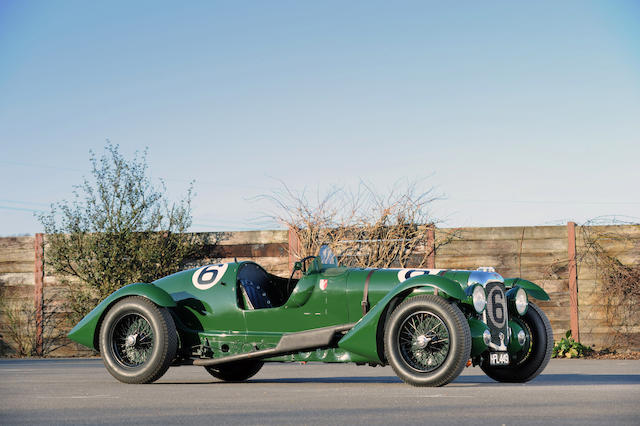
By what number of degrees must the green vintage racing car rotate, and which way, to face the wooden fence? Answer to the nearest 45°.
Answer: approximately 90° to its left

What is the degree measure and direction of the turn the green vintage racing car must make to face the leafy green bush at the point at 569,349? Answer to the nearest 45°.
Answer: approximately 90° to its left

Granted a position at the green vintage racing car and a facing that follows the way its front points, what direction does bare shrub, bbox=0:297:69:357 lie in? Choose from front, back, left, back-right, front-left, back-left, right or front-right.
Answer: back

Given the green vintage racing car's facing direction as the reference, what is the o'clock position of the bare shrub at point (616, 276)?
The bare shrub is roughly at 9 o'clock from the green vintage racing car.

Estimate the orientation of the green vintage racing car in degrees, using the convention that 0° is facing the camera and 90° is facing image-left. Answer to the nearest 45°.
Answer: approximately 315°
